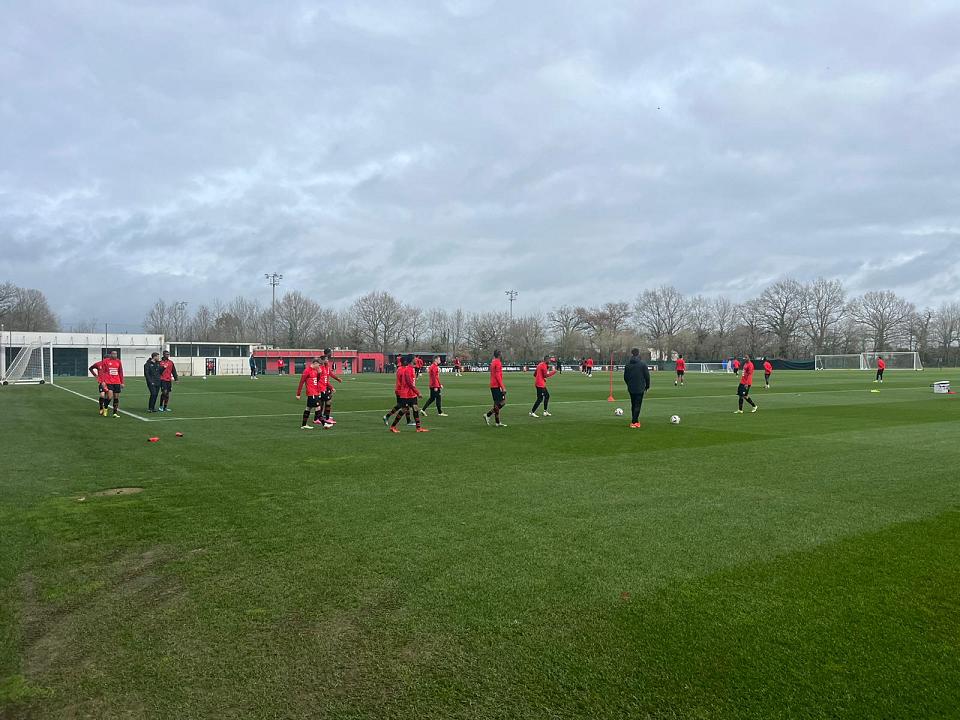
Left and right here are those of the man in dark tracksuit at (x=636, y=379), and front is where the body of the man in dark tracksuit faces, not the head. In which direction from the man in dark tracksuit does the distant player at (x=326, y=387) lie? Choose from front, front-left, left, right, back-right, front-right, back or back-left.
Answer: left

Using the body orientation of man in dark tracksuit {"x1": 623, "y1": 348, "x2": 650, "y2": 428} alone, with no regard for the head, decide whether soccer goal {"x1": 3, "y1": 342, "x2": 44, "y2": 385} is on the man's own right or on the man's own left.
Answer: on the man's own left

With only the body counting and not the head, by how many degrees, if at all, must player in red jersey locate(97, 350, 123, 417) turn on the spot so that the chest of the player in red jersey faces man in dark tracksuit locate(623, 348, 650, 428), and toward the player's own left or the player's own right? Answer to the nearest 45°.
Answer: approximately 45° to the player's own left

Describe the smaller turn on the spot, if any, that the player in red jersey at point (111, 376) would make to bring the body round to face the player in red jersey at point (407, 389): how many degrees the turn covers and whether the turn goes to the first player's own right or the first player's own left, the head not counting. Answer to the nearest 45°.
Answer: approximately 45° to the first player's own left

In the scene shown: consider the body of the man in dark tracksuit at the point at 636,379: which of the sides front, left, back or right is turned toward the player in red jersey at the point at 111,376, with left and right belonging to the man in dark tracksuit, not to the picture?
left

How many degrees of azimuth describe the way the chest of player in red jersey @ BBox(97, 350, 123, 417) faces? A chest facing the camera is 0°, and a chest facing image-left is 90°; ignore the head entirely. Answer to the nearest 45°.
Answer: approximately 0°

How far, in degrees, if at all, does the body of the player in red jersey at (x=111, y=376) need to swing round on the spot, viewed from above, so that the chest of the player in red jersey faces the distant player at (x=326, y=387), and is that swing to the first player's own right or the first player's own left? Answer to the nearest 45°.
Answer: approximately 45° to the first player's own left

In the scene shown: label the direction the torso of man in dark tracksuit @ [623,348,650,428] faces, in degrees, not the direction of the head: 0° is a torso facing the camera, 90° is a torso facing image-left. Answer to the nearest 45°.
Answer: approximately 180°

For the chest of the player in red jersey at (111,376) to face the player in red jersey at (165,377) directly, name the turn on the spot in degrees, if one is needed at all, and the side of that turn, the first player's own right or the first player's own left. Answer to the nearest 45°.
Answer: approximately 135° to the first player's own left
